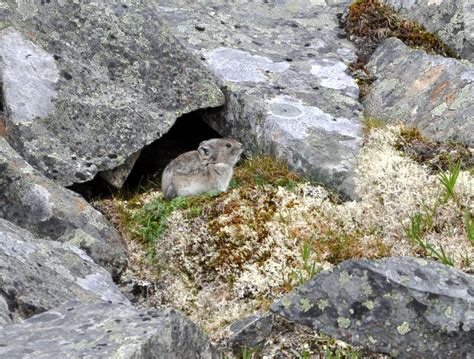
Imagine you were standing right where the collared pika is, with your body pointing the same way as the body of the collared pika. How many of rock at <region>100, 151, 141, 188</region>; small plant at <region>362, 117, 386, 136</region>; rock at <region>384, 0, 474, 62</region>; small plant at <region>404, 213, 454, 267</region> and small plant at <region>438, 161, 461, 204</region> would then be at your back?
1

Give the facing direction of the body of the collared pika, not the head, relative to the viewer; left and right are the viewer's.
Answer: facing to the right of the viewer

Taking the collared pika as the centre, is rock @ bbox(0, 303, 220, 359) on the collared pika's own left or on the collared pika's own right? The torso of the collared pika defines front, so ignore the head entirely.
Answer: on the collared pika's own right

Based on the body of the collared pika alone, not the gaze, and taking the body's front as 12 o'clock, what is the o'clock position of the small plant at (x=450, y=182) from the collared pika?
The small plant is roughly at 1 o'clock from the collared pika.

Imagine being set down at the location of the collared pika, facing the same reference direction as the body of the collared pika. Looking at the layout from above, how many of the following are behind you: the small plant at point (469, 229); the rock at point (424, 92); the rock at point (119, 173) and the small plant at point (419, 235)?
1

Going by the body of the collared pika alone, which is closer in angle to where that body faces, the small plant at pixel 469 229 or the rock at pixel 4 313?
the small plant

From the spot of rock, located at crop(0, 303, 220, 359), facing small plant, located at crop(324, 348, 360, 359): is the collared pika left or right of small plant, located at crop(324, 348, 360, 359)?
left

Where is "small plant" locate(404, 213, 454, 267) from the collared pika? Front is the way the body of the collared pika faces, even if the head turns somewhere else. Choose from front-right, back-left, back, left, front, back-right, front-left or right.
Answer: front-right

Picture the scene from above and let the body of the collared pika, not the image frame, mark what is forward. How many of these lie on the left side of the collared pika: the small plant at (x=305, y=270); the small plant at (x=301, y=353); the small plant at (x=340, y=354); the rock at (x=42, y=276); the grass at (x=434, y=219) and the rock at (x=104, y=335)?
0

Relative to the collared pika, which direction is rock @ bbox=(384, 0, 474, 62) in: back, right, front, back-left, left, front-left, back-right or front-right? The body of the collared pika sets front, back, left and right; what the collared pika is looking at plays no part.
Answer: front-left

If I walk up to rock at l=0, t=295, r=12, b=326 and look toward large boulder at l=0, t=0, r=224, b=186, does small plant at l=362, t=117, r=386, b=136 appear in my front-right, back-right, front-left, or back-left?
front-right

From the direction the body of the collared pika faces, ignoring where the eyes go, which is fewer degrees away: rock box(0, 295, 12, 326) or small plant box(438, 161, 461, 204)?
the small plant

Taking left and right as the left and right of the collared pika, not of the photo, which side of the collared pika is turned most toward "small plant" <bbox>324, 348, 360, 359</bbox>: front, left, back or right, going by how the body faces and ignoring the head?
right

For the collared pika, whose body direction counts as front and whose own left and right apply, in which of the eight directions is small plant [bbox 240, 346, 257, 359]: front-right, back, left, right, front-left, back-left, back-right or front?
right

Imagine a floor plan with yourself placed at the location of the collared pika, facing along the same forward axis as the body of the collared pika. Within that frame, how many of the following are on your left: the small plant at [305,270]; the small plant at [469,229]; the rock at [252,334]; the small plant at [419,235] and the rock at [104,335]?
0

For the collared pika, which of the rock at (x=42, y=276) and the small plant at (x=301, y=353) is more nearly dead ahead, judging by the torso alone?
the small plant

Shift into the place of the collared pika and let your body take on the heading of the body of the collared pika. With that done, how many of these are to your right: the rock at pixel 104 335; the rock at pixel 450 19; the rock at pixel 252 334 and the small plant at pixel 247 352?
3

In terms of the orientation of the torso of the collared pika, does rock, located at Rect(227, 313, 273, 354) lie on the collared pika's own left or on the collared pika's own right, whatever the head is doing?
on the collared pika's own right

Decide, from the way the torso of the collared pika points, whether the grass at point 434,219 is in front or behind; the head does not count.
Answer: in front

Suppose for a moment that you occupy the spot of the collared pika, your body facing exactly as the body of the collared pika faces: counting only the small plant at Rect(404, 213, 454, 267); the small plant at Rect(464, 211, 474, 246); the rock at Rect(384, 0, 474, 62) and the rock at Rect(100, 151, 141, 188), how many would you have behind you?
1

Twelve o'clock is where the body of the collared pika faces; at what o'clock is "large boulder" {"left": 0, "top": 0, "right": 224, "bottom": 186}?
The large boulder is roughly at 7 o'clock from the collared pika.
